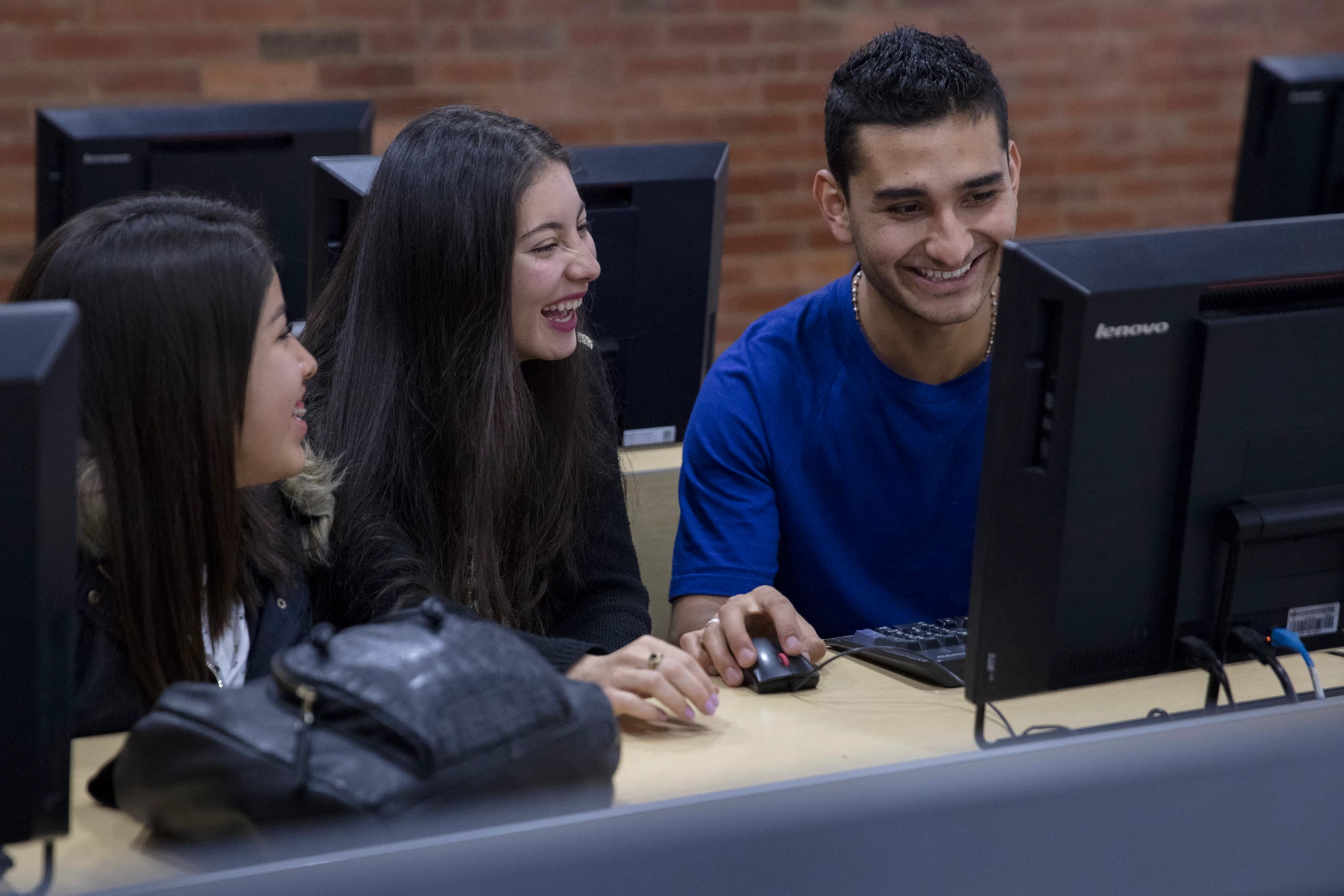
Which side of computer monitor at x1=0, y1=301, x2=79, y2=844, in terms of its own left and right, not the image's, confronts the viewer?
back

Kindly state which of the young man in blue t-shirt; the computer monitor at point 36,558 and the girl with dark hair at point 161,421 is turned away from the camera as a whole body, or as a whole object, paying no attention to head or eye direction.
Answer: the computer monitor

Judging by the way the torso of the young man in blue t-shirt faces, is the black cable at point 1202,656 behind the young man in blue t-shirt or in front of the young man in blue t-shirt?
in front

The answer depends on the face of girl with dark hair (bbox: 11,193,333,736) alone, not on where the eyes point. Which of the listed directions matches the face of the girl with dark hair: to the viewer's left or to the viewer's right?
to the viewer's right

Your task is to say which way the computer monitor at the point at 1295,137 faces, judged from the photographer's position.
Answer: facing away from the viewer

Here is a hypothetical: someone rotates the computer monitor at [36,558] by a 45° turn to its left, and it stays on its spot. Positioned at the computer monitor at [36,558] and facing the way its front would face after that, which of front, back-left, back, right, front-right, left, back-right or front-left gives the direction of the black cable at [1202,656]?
back-right

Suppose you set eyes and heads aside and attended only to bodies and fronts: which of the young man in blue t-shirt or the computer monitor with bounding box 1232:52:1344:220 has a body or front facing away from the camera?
the computer monitor

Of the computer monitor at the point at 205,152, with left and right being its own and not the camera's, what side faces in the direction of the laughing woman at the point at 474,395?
back

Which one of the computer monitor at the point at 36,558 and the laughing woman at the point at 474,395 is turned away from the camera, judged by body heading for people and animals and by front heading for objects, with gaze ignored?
the computer monitor

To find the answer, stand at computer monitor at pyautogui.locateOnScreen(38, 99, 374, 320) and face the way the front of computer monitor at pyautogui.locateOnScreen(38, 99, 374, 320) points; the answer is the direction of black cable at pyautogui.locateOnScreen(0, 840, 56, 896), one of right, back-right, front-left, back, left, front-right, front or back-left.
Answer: back

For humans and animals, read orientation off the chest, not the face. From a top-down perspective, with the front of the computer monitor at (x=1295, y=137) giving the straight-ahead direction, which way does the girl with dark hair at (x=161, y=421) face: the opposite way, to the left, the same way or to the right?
to the right

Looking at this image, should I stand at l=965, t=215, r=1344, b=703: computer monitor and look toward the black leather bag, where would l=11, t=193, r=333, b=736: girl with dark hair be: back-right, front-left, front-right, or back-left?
front-right

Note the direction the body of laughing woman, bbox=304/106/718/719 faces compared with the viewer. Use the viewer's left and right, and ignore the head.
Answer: facing the viewer and to the right of the viewer

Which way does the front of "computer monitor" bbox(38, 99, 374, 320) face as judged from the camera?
facing away from the viewer

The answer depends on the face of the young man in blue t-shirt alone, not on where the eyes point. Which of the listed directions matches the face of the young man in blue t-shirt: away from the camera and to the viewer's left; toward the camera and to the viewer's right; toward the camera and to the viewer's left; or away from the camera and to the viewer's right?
toward the camera and to the viewer's right

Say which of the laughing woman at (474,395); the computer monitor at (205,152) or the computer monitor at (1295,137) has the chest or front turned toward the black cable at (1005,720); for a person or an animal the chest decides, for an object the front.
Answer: the laughing woman

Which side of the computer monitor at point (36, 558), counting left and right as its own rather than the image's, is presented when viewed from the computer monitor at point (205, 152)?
front

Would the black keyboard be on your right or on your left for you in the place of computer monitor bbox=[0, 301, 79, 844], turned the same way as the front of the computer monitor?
on your right
